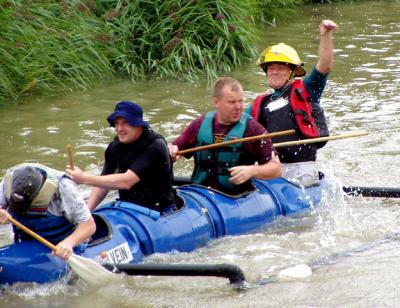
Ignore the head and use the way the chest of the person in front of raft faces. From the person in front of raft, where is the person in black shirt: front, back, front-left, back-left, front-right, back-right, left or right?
back

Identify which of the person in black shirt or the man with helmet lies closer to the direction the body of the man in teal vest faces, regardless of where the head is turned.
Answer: the person in black shirt

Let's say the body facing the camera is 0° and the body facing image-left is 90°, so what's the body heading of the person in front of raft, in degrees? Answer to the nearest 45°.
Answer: approximately 45°

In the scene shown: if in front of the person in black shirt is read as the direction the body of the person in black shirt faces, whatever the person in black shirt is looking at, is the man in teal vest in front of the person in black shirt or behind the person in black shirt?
behind

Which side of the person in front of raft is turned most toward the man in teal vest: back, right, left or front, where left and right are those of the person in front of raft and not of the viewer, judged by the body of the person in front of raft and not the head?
back

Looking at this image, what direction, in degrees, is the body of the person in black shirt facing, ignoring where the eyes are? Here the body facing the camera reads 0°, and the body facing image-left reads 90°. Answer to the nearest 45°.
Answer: approximately 45°

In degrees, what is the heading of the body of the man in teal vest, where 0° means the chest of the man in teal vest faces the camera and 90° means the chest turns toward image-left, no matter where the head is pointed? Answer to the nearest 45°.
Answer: approximately 0°
